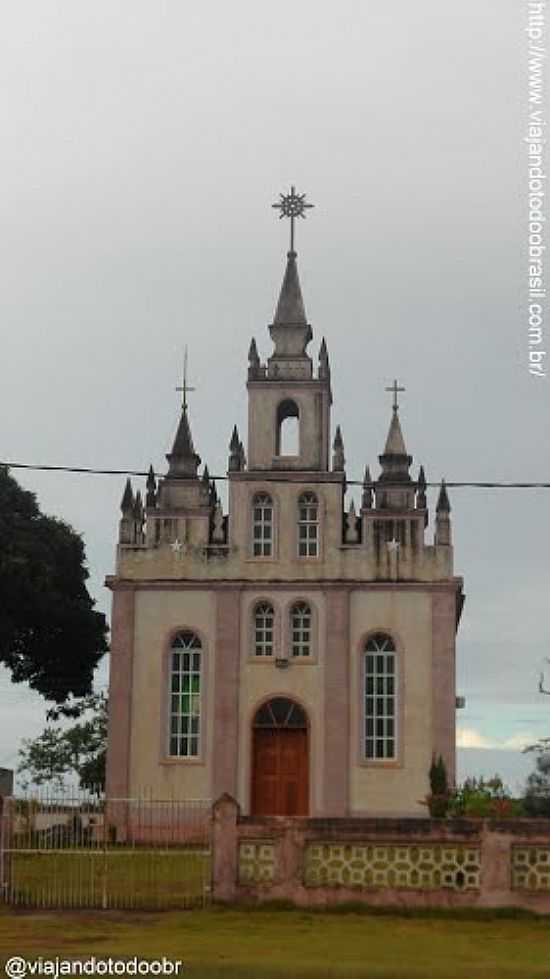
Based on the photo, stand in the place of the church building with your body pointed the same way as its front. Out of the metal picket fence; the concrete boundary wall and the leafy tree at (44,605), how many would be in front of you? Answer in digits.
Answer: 2

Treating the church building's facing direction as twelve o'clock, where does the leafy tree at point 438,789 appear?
The leafy tree is roughly at 10 o'clock from the church building.

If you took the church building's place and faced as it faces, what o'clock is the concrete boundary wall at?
The concrete boundary wall is roughly at 12 o'clock from the church building.

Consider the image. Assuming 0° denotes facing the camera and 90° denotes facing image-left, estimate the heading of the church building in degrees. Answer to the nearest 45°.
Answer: approximately 0°

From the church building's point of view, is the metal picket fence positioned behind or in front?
in front

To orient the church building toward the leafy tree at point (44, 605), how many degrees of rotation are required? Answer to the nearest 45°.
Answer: approximately 135° to its right

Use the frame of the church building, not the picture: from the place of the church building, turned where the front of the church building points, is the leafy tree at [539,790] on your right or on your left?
on your left
